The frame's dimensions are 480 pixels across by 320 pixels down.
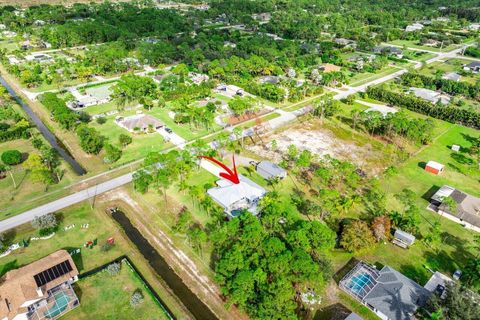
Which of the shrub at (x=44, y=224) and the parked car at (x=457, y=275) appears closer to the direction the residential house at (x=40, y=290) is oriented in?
the shrub

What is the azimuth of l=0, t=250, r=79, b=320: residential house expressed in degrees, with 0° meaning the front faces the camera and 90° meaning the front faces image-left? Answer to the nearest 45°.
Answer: approximately 135°

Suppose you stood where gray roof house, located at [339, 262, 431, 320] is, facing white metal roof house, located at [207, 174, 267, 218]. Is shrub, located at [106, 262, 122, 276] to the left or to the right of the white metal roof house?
left

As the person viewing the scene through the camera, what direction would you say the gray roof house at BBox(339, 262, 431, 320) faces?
facing the viewer and to the right of the viewer

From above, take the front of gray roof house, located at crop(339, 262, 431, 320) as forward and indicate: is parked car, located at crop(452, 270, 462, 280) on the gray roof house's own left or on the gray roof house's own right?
on the gray roof house's own left

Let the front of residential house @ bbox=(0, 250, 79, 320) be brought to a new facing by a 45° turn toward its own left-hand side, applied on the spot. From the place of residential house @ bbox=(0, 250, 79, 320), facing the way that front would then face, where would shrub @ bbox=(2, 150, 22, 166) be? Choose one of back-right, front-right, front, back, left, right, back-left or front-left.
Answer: right

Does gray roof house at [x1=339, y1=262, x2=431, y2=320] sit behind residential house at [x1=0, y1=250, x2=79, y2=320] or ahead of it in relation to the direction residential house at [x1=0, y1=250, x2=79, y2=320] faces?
behind

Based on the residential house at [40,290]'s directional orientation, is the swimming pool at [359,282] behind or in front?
behind

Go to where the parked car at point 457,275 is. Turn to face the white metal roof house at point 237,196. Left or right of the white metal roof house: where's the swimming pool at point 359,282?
left
